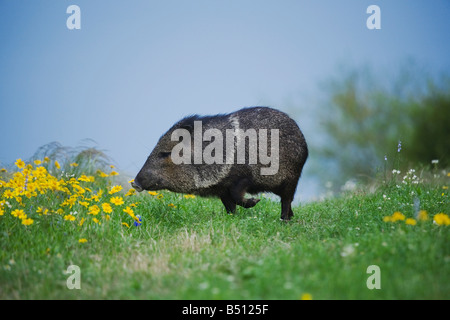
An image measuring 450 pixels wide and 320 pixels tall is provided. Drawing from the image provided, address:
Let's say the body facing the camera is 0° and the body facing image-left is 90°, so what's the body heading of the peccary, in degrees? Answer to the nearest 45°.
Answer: approximately 90°

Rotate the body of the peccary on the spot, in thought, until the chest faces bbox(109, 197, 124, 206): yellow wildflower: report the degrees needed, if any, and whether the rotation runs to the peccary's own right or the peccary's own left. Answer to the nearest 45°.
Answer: approximately 45° to the peccary's own left

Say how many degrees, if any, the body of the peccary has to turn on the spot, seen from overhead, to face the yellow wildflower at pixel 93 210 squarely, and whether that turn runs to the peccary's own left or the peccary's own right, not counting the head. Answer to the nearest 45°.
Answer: approximately 45° to the peccary's own left

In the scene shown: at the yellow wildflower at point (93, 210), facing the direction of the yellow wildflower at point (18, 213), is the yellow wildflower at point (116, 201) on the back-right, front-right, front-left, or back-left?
back-right
